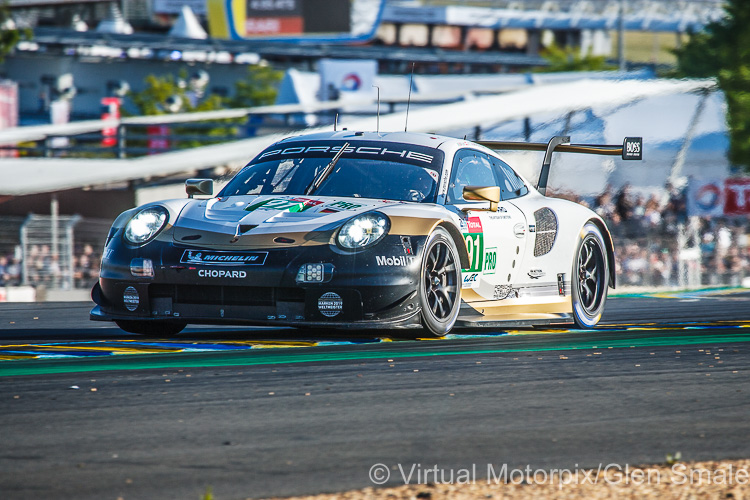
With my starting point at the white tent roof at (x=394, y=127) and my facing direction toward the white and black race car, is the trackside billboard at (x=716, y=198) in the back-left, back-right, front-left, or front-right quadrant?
front-left

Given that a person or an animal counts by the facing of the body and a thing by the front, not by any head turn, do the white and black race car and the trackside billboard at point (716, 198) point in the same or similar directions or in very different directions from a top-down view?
same or similar directions

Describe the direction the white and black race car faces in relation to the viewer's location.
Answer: facing the viewer and to the left of the viewer

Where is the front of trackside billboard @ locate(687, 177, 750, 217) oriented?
toward the camera

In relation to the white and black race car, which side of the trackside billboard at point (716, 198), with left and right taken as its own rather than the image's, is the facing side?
front

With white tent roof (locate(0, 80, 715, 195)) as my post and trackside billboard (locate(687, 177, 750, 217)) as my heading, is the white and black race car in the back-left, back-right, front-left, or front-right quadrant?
front-right

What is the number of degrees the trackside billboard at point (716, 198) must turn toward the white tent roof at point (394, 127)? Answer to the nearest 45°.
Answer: approximately 90° to its right

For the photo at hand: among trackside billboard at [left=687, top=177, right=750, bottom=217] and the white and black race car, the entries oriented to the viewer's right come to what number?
0

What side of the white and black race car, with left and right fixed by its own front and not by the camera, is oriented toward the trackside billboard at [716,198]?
back

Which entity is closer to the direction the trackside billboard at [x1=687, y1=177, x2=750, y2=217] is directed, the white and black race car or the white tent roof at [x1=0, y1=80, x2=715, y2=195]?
the white and black race car

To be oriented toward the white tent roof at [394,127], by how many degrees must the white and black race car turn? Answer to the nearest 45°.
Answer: approximately 135° to its right
